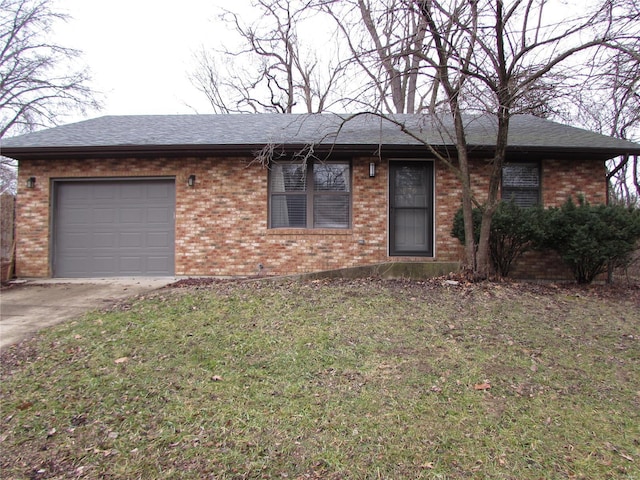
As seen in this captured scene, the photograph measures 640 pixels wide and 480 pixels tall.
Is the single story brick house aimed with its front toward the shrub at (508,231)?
no

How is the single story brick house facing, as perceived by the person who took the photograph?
facing the viewer

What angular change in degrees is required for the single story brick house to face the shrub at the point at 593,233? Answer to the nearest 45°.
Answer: approximately 90° to its left
